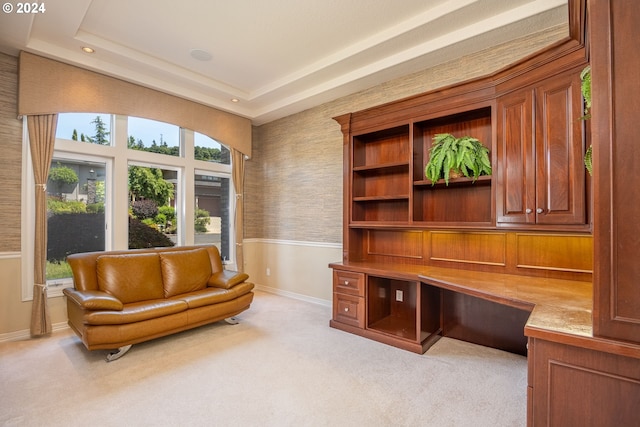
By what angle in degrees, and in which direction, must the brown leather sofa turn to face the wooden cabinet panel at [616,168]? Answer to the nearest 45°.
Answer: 0° — it already faces it

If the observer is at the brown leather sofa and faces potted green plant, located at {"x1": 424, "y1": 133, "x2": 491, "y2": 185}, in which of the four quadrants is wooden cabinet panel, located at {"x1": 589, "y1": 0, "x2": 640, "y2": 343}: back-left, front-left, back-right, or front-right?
front-right

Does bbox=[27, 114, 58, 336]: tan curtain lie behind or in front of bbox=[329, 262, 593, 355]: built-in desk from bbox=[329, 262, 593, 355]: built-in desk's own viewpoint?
in front

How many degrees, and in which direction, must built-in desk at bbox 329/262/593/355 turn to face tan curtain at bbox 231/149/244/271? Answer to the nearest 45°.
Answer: approximately 45° to its right

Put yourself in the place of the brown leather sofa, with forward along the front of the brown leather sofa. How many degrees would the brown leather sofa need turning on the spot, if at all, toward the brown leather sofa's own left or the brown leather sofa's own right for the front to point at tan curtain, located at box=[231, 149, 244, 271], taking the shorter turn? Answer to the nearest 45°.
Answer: approximately 90° to the brown leather sofa's own left

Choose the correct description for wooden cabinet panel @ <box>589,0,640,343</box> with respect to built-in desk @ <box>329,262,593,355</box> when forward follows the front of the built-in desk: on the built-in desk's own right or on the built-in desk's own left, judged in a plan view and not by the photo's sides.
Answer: on the built-in desk's own left

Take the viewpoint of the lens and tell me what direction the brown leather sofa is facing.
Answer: facing the viewer and to the right of the viewer

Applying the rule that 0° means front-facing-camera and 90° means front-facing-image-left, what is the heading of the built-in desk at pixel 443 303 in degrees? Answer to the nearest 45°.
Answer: approximately 45°

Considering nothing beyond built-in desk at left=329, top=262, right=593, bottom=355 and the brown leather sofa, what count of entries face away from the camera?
0

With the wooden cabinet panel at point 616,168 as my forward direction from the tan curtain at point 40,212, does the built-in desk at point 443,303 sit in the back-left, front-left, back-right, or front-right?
front-left

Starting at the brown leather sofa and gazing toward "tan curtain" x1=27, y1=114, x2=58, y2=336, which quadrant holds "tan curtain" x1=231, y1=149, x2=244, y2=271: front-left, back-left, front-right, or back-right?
back-right
